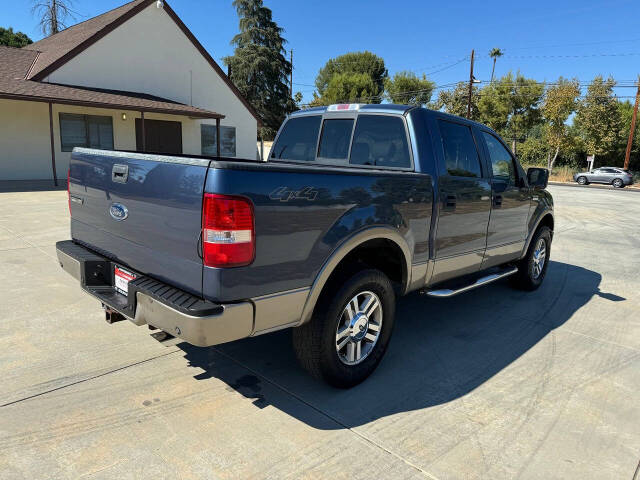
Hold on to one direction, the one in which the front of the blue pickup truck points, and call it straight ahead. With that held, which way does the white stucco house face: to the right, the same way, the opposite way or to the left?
to the right

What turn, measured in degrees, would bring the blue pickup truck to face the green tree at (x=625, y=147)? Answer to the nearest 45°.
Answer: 0° — it already faces it

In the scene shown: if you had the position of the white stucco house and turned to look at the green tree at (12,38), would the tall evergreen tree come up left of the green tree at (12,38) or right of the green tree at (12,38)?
right

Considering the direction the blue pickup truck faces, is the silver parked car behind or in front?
in front

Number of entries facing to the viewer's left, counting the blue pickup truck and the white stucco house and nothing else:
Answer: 0

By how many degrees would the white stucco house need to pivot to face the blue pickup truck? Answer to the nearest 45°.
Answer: approximately 45° to its right

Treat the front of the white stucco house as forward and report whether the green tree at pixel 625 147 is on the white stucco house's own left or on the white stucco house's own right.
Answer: on the white stucco house's own left

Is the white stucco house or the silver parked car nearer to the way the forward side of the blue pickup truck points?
the silver parked car

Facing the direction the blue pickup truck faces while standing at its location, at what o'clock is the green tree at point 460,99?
The green tree is roughly at 11 o'clock from the blue pickup truck.

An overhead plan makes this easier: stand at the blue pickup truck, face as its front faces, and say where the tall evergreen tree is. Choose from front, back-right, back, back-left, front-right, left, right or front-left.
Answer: front-left

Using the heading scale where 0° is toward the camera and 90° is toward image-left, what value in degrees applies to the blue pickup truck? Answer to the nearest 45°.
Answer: approximately 225°

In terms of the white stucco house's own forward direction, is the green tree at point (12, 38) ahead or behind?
behind

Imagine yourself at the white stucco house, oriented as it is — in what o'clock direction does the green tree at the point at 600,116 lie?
The green tree is roughly at 10 o'clock from the white stucco house.

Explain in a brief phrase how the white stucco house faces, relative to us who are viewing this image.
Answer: facing the viewer and to the right of the viewer

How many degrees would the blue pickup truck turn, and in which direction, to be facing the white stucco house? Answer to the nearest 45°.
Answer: approximately 90° to its left
